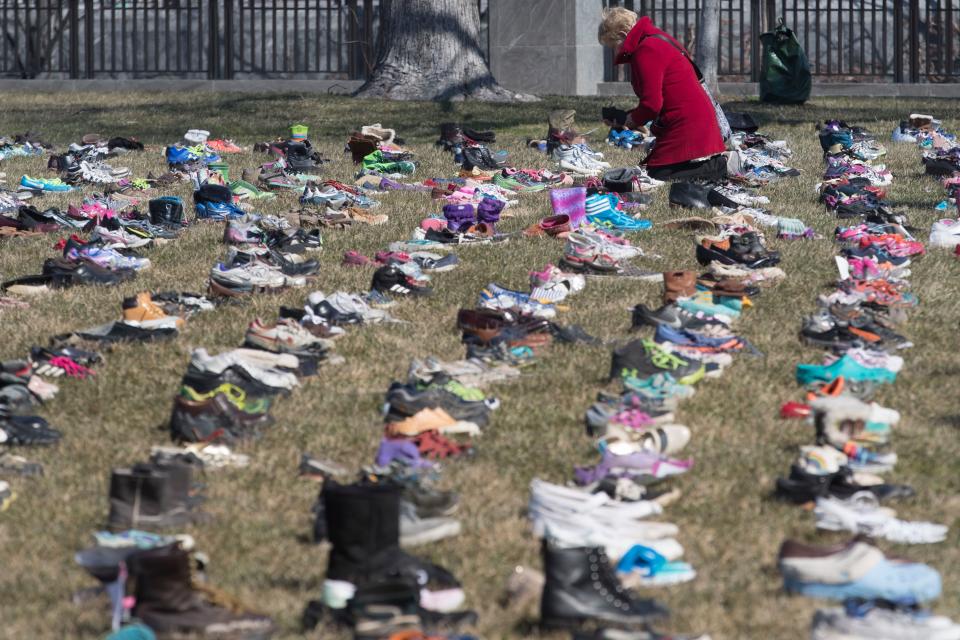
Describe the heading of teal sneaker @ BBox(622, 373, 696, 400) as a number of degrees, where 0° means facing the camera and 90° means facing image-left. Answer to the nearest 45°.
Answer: approximately 270°

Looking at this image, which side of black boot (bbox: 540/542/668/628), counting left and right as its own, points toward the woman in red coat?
left

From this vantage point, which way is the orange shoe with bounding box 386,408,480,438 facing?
to the viewer's right

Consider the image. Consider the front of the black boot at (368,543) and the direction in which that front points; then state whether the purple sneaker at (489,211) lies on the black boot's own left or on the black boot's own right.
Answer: on the black boot's own left

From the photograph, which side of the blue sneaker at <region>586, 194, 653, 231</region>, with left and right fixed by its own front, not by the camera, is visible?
right

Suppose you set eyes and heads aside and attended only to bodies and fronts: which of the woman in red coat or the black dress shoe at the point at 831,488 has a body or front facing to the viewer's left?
the woman in red coat

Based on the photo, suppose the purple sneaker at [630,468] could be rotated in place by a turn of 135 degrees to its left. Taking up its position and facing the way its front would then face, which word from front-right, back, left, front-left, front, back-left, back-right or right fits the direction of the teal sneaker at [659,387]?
front-right

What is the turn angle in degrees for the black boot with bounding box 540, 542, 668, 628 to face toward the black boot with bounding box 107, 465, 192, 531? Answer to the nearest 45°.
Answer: approximately 135° to its left

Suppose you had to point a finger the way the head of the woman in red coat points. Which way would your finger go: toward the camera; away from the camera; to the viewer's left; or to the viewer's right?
to the viewer's left

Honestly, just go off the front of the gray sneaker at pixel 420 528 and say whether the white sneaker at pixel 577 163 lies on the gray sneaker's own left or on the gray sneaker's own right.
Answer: on the gray sneaker's own left
